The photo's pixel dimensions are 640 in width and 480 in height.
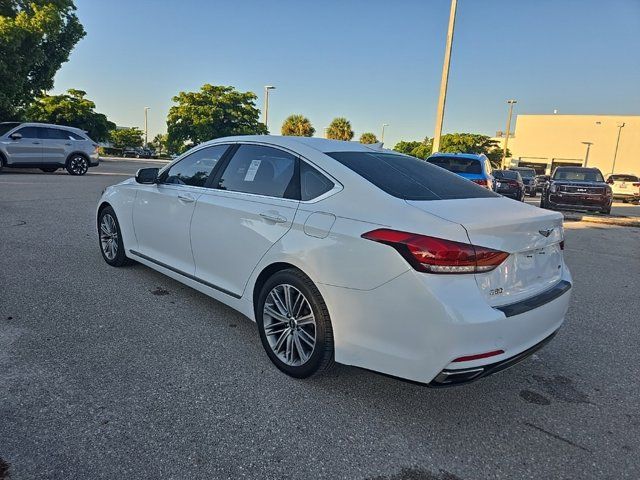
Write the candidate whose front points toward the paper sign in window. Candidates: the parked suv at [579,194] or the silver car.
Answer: the parked suv

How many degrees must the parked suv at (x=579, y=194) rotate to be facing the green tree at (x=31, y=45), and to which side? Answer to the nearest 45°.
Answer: approximately 90° to its right

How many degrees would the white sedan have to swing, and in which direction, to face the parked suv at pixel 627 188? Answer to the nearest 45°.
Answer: approximately 90° to its right

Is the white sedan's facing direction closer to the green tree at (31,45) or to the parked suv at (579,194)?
the green tree

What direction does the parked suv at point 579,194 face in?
toward the camera

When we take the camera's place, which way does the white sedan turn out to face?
facing away from the viewer and to the left of the viewer

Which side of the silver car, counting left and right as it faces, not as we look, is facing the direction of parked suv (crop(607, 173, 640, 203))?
back

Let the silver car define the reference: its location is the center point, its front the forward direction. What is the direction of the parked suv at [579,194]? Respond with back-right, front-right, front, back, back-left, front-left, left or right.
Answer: back-left

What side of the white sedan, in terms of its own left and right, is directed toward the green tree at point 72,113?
front

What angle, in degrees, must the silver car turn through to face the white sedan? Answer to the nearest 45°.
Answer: approximately 90° to its left

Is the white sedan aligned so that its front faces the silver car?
yes

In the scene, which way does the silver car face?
to the viewer's left

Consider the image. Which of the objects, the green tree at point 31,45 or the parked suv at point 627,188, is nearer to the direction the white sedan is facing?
the green tree

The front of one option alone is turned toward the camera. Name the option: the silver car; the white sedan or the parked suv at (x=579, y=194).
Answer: the parked suv

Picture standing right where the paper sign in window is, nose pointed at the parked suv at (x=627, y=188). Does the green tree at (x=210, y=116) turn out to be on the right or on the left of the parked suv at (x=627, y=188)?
left
